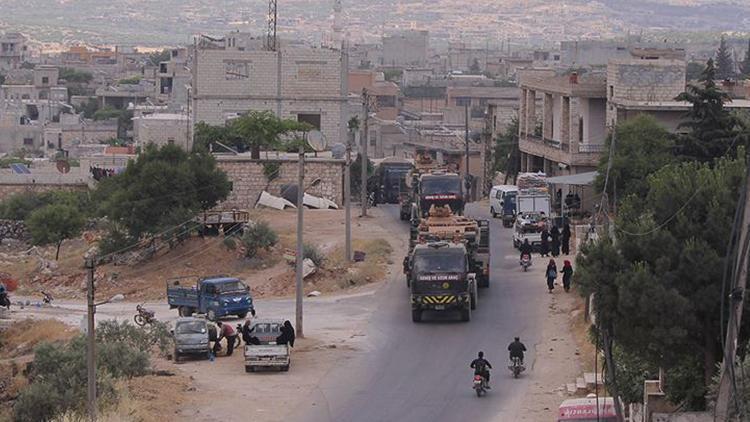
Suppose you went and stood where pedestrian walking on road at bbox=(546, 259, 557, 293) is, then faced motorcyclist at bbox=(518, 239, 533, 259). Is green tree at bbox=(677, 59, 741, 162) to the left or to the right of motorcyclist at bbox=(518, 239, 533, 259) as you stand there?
right

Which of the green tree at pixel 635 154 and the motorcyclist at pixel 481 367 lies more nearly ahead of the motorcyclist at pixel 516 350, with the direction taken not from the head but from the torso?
the green tree

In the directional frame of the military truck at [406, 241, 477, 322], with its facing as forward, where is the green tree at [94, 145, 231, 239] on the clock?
The green tree is roughly at 5 o'clock from the military truck.

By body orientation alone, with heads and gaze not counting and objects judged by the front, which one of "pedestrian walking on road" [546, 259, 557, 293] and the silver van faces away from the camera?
the pedestrian walking on road

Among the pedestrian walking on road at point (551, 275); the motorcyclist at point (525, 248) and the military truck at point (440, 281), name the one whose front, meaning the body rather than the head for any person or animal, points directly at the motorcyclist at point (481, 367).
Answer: the military truck

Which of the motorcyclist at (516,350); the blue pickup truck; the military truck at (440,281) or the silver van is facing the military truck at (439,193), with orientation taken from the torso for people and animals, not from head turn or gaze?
the motorcyclist

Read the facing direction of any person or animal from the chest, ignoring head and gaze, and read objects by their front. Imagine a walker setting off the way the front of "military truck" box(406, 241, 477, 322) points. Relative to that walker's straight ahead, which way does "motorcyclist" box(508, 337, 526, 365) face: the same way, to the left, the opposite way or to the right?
the opposite way
